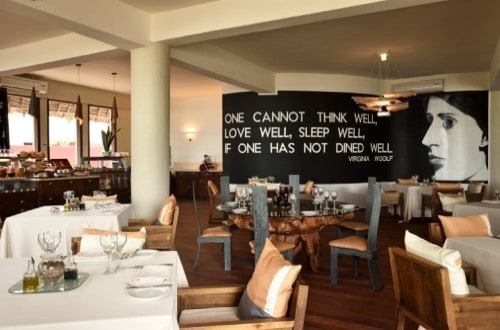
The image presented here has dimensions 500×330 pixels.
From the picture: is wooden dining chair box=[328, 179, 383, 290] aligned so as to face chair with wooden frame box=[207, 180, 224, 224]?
yes

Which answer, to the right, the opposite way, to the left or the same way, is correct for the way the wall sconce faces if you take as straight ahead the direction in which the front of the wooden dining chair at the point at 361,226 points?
to the left

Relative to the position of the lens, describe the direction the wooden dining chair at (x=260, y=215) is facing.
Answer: facing away from the viewer and to the right of the viewer

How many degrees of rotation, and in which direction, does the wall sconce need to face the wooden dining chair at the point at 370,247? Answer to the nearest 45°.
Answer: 0° — it already faces it

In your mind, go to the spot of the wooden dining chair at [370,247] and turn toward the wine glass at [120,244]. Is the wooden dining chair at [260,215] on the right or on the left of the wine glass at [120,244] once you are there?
right

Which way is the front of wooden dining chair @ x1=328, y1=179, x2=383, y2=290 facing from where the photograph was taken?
facing away from the viewer and to the left of the viewer

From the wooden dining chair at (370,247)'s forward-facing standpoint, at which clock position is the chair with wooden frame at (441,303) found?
The chair with wooden frame is roughly at 7 o'clock from the wooden dining chair.

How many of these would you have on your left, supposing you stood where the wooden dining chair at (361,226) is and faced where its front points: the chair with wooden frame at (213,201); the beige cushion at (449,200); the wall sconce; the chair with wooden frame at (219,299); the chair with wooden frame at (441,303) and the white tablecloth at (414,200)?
2

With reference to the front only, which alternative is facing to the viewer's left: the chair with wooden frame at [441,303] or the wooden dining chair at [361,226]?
the wooden dining chair

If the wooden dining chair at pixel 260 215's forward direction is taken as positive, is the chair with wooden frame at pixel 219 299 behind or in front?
behind

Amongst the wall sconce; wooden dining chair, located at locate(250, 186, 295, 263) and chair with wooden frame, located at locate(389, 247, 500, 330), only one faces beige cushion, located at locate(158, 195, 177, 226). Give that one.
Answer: the wall sconce

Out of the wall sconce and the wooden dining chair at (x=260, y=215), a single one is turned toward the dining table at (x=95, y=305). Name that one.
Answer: the wall sconce

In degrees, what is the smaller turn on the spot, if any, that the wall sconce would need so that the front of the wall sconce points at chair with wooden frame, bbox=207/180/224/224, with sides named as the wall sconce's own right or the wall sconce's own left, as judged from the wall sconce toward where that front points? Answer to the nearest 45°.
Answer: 0° — it already faces it

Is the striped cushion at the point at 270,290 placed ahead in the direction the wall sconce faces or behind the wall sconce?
ahead

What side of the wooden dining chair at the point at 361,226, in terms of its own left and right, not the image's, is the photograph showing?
left
